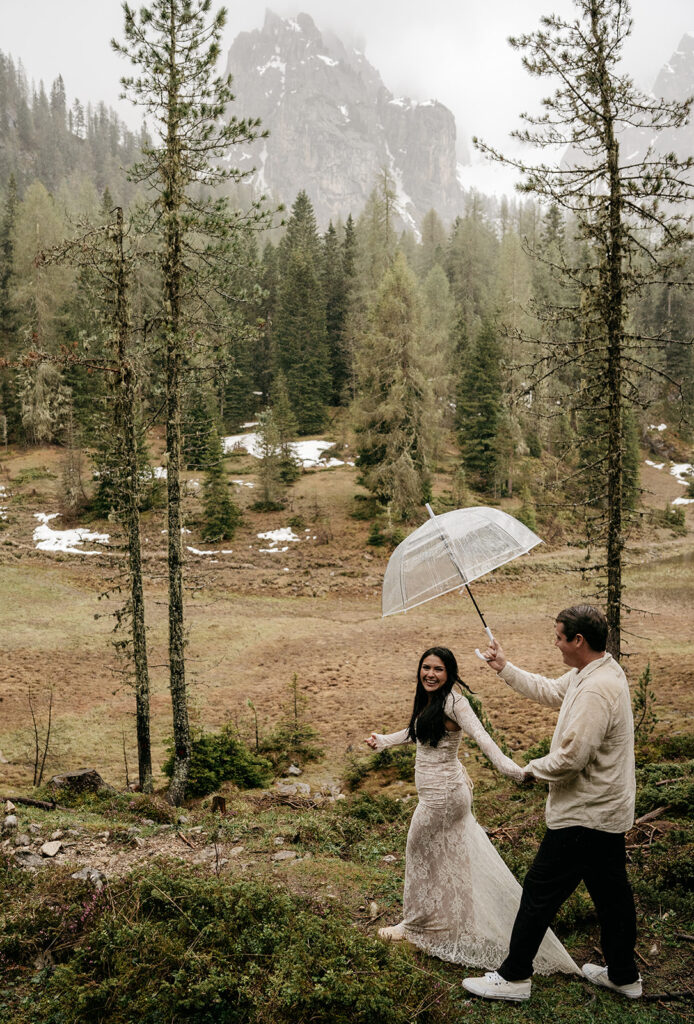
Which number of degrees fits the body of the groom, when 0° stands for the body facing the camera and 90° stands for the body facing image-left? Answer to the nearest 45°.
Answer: approximately 90°

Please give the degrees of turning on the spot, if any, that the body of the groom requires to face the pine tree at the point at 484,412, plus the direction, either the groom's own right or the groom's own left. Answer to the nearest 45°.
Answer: approximately 90° to the groom's own right

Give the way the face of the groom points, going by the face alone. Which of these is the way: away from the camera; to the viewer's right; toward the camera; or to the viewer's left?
to the viewer's left

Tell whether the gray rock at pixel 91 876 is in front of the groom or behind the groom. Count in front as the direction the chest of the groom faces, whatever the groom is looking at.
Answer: in front

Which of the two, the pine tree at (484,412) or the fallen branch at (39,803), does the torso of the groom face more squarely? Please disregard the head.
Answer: the fallen branch

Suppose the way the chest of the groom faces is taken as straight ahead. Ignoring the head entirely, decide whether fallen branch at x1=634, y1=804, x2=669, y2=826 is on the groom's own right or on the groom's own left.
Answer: on the groom's own right

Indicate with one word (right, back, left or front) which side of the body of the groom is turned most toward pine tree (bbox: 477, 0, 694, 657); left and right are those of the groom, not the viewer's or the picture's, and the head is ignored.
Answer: right

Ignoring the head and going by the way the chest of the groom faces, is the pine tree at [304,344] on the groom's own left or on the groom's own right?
on the groom's own right
